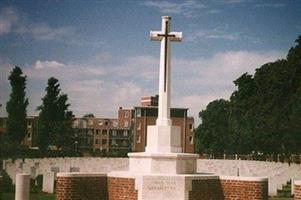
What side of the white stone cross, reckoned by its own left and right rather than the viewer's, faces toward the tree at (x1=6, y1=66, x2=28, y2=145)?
back

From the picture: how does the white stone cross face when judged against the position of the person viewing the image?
facing the viewer

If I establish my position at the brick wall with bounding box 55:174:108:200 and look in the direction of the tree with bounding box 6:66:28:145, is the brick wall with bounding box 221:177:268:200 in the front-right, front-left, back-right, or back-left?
back-right

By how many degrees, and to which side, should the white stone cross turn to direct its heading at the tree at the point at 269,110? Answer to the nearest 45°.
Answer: approximately 180°
